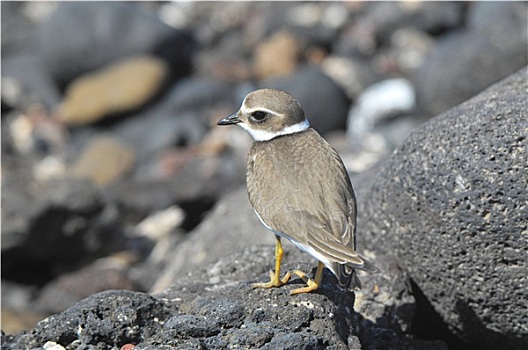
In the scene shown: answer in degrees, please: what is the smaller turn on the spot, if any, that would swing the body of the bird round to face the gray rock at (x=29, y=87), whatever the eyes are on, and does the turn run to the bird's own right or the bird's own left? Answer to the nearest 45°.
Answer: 0° — it already faces it

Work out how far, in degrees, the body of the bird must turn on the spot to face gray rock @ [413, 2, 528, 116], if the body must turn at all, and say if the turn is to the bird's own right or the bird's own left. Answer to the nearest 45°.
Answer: approximately 90° to the bird's own right

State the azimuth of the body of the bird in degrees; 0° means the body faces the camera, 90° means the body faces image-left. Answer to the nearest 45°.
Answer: approximately 135°

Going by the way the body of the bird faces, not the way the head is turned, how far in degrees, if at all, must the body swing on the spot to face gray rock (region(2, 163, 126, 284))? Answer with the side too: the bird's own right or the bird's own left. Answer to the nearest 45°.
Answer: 0° — it already faces it

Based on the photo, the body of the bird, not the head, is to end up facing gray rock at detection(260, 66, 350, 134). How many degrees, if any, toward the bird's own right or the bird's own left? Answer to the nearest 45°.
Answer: approximately 45° to the bird's own right
